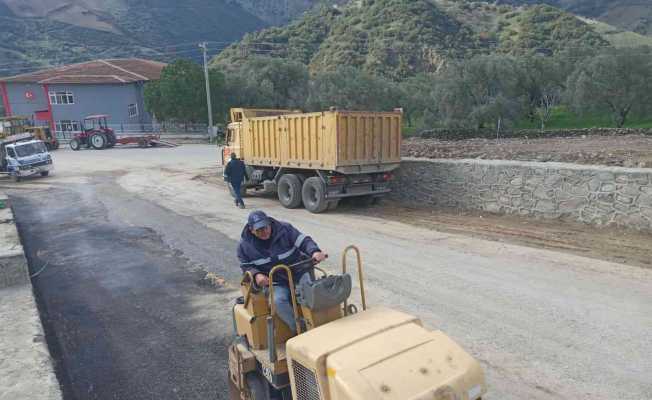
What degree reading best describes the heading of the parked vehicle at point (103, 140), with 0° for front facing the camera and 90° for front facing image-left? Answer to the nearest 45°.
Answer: approximately 90°

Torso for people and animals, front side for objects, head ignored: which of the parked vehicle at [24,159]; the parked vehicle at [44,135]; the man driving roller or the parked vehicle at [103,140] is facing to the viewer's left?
the parked vehicle at [103,140]

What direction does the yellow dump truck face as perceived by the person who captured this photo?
facing away from the viewer and to the left of the viewer

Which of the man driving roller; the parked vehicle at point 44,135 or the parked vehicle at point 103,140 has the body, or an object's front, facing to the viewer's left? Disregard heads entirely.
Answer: the parked vehicle at point 103,140

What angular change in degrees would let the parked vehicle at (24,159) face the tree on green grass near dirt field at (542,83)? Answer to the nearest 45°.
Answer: approximately 45° to its left

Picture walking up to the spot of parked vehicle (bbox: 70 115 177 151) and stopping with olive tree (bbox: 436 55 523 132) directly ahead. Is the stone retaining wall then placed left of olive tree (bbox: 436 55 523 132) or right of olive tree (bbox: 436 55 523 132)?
right

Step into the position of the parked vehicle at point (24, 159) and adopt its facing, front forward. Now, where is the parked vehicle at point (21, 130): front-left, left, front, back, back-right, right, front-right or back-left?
back-left

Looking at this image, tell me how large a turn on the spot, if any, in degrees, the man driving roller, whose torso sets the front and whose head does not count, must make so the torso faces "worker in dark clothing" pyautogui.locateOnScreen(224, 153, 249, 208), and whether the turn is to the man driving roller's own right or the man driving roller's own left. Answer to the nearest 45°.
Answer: approximately 135° to the man driving roller's own left

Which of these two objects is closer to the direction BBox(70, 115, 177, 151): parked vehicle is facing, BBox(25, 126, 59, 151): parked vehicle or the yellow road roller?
the parked vehicle

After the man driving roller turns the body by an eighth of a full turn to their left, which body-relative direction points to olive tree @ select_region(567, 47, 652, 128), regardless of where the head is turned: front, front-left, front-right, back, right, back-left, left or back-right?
front-left

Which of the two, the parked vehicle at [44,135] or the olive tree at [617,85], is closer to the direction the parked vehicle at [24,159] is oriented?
the olive tree

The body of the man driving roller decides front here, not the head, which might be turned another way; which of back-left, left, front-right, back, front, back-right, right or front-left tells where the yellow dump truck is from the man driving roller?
back-left
